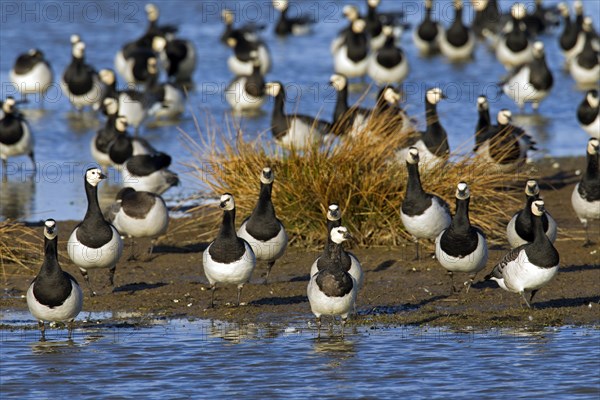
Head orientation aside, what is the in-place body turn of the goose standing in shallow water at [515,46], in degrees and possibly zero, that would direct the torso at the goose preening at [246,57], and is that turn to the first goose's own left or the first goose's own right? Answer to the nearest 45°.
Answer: approximately 90° to the first goose's own right

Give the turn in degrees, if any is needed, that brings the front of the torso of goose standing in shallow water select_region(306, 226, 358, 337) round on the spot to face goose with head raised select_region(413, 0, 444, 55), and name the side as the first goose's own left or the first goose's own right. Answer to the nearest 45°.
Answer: approximately 180°

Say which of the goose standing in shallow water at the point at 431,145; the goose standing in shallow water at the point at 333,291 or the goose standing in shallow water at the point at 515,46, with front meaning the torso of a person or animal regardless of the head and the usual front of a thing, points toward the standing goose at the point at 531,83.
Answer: the goose standing in shallow water at the point at 515,46

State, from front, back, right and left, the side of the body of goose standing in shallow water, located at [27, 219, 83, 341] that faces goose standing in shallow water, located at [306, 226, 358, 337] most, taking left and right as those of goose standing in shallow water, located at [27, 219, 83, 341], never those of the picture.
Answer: left

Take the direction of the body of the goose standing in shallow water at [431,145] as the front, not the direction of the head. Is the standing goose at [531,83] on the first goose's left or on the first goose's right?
on the first goose's left

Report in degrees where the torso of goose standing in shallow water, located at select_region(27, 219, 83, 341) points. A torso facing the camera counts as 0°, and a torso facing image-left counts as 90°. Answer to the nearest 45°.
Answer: approximately 0°

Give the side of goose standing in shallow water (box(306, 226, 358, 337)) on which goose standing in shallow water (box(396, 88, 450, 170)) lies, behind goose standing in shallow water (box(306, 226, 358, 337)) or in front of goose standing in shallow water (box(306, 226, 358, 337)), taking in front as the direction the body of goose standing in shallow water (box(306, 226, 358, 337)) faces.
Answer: behind
